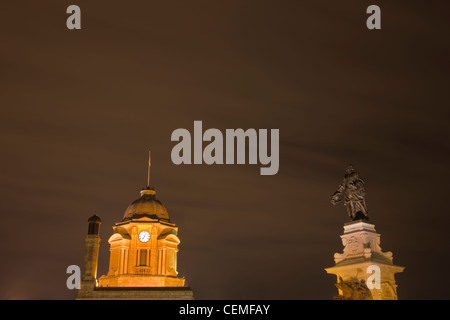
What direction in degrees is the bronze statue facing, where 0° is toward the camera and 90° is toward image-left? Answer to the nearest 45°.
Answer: approximately 45°
